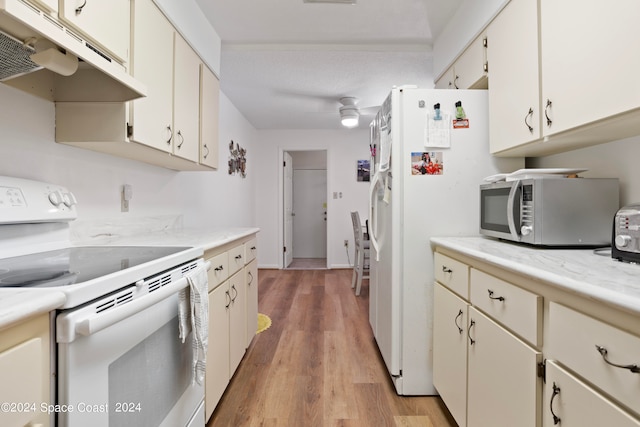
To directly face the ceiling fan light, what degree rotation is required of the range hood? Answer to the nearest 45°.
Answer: approximately 90° to its left

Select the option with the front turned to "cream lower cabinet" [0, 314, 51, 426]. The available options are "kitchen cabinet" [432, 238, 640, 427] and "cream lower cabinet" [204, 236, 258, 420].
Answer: the kitchen cabinet

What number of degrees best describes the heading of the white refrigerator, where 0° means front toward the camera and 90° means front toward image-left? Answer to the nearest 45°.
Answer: approximately 90°

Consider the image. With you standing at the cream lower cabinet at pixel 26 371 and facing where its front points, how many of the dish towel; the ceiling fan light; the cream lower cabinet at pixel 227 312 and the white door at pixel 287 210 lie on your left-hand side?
4

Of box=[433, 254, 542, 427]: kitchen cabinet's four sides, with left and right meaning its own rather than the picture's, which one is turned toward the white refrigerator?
right

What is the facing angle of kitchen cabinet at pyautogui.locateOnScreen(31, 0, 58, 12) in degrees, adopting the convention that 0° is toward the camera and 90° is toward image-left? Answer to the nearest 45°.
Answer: approximately 315°

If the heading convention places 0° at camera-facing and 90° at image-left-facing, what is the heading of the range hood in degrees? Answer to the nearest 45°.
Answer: approximately 315°

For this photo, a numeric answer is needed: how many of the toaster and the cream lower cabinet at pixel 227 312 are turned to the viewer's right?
1

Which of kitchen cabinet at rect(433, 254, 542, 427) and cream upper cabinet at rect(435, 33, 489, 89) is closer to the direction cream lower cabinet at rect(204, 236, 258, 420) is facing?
the cream upper cabinet

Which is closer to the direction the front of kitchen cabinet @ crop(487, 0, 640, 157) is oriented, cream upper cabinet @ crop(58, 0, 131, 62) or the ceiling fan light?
the cream upper cabinet

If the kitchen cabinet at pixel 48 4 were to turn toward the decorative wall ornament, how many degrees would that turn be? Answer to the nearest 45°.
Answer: approximately 90° to its left

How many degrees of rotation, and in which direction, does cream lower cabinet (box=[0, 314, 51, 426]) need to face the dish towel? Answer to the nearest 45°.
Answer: approximately 90° to its left

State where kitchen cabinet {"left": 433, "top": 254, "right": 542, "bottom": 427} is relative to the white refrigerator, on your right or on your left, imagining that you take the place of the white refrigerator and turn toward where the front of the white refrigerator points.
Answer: on your left

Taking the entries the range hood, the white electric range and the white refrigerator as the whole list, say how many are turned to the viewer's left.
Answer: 1

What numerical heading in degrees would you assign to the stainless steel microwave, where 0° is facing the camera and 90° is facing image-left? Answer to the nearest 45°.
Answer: approximately 45°
